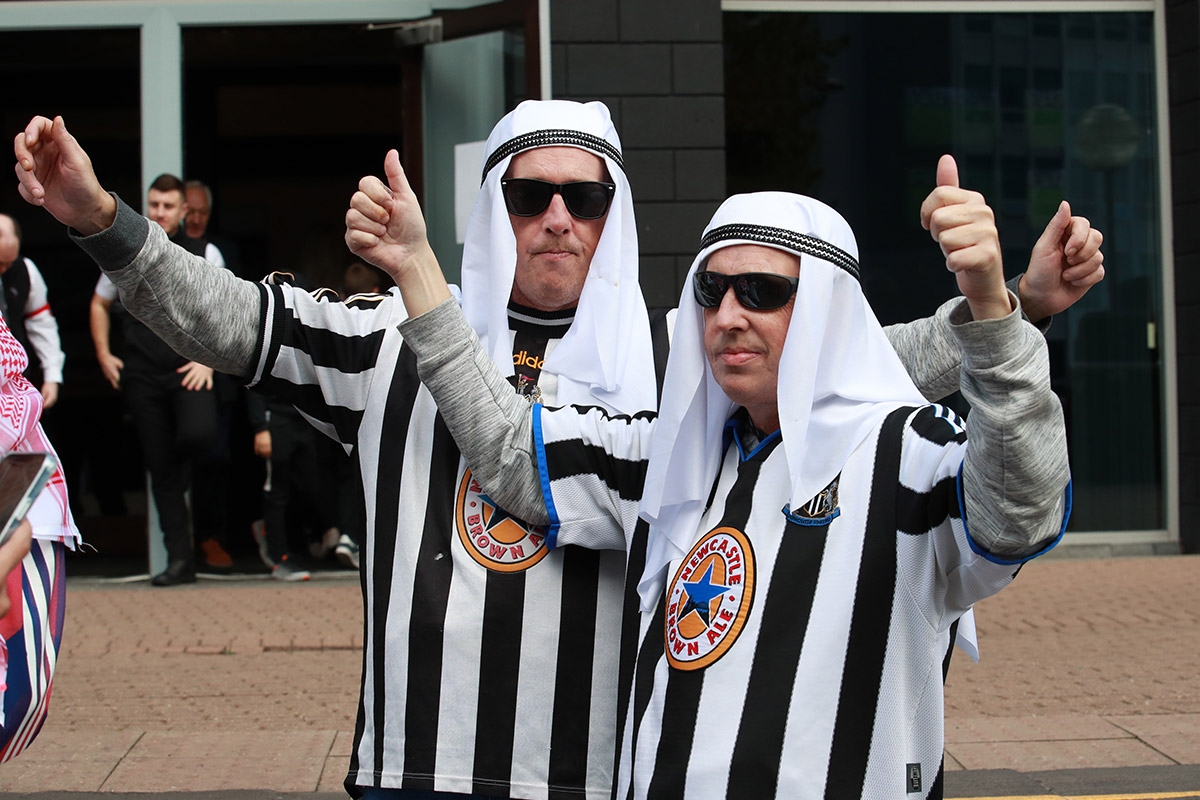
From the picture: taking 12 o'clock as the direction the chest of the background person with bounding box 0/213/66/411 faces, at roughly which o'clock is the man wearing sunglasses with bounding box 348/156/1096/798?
The man wearing sunglasses is roughly at 10 o'clock from the background person.

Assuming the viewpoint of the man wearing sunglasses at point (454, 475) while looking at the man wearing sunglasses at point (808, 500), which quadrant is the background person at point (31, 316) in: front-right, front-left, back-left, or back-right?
back-left

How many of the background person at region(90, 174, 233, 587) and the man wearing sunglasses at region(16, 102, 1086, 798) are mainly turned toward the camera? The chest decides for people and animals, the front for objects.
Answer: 2

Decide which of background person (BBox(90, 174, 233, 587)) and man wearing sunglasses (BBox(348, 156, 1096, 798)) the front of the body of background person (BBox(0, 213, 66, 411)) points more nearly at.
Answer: the man wearing sunglasses

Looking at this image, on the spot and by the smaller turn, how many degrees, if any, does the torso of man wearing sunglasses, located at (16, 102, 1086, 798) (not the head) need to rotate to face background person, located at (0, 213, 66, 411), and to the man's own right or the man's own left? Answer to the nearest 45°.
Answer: approximately 135° to the man's own right
